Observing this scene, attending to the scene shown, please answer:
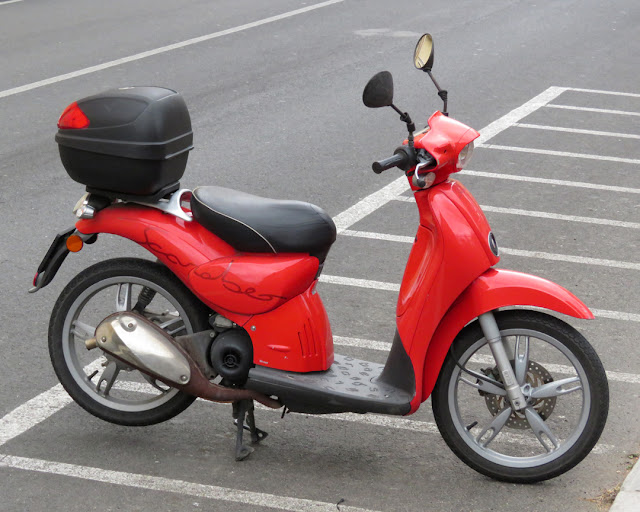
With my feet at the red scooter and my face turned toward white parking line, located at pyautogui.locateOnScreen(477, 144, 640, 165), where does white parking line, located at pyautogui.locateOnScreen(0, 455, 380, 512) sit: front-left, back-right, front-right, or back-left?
back-left

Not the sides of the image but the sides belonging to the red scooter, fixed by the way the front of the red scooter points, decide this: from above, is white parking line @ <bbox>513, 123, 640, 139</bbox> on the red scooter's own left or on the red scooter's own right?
on the red scooter's own left

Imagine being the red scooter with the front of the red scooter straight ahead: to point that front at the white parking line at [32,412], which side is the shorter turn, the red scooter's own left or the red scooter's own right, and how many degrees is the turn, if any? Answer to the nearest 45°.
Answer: approximately 180°

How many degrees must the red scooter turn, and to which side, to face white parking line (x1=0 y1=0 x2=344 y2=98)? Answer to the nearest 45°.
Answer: approximately 90° to its left

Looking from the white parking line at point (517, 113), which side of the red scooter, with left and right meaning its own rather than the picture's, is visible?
left

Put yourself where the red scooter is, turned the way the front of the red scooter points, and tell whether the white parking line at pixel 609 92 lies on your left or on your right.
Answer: on your left

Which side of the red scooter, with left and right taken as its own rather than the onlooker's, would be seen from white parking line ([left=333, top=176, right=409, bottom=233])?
left

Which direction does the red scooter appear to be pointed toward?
to the viewer's right
